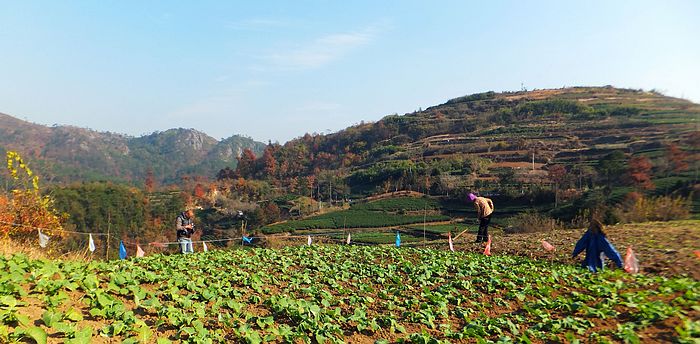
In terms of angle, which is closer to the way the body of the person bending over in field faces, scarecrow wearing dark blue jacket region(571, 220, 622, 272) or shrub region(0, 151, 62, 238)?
the shrub

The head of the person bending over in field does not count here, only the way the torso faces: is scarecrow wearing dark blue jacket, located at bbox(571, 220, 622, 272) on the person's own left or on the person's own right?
on the person's own left

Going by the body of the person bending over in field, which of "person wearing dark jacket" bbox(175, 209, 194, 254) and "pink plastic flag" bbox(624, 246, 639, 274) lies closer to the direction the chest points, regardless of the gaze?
the person wearing dark jacket

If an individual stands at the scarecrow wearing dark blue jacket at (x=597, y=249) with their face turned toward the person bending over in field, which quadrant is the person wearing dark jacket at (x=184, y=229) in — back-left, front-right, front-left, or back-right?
front-left

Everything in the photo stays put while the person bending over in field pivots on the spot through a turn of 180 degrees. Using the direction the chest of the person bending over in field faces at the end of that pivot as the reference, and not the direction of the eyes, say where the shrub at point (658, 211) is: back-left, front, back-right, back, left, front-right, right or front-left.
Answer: front-left

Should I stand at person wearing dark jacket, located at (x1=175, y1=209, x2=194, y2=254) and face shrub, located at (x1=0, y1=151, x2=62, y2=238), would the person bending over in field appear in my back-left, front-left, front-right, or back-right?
back-right

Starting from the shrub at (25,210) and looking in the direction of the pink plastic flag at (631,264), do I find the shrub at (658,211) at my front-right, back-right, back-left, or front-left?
front-left

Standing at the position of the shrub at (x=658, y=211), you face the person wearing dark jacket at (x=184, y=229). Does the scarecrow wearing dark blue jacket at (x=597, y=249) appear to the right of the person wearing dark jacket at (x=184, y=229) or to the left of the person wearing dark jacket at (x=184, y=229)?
left

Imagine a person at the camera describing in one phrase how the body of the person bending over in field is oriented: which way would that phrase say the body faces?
to the viewer's left

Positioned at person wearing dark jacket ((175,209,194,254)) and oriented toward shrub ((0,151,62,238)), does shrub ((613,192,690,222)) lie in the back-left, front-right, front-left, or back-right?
back-right

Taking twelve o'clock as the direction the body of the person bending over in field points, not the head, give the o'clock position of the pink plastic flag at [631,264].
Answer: The pink plastic flag is roughly at 8 o'clock from the person bending over in field.

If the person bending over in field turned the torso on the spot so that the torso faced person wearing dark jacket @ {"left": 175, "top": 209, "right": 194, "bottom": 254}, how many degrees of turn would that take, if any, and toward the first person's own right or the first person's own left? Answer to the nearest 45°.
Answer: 0° — they already face them

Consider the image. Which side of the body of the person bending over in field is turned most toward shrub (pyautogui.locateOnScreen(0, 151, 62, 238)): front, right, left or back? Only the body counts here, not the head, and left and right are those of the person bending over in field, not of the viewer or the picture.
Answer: front
